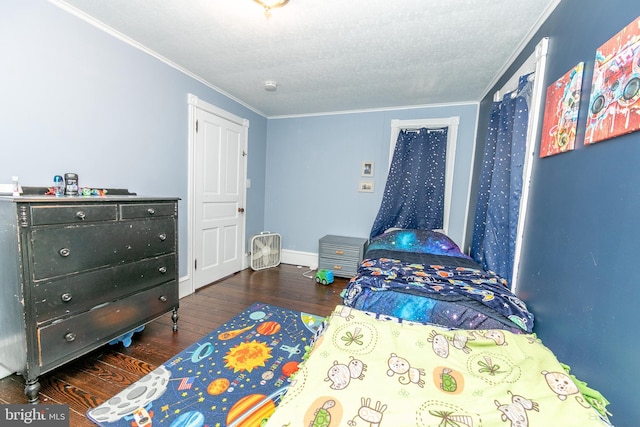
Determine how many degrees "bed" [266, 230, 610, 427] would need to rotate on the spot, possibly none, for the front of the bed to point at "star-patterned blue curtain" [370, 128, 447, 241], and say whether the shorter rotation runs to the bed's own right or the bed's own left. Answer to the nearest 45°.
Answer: approximately 180°

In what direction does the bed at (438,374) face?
toward the camera

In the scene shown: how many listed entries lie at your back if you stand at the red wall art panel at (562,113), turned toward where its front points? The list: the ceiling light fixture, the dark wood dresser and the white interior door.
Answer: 0

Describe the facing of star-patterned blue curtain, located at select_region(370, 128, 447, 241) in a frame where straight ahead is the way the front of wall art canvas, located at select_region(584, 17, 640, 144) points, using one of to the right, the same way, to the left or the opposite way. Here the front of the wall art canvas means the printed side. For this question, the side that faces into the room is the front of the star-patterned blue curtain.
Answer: to the left

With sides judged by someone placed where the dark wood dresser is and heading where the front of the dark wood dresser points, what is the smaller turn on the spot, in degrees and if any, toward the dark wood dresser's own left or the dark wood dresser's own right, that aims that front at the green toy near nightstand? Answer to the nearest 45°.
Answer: approximately 45° to the dark wood dresser's own left

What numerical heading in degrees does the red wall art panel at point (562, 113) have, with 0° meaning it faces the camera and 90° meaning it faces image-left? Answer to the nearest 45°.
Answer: approximately 45°

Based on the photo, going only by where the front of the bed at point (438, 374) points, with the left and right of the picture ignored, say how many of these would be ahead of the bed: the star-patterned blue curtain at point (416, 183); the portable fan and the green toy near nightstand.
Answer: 0

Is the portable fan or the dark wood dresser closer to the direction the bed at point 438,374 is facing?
the dark wood dresser

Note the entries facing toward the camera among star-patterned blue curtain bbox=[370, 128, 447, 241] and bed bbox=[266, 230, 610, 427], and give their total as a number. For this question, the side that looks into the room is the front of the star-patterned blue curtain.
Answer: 2

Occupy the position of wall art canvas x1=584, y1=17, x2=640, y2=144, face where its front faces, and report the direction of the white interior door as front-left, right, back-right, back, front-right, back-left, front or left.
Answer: front-right

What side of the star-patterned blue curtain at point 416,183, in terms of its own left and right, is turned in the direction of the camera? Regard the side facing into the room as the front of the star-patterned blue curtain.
front

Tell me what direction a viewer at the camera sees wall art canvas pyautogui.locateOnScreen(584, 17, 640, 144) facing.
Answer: facing the viewer and to the left of the viewer

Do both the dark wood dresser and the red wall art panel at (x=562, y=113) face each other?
yes

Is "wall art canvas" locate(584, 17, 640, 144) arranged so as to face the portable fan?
no

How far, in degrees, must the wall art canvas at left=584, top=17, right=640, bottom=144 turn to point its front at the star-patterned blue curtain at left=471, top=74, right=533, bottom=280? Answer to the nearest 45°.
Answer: approximately 90° to its right

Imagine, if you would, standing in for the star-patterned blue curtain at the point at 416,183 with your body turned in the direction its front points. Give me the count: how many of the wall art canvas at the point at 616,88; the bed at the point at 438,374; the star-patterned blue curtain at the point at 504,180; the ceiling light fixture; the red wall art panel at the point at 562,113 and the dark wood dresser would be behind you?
0

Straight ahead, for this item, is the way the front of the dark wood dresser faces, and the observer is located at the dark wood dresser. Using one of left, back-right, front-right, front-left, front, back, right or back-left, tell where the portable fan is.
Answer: left

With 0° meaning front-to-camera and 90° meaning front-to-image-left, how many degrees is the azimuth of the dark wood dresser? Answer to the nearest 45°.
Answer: approximately 315°

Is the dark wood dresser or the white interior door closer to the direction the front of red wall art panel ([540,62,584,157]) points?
the dark wood dresser

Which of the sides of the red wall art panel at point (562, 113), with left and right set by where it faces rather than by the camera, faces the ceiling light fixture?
front

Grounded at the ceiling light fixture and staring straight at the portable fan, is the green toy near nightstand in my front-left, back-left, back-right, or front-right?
front-right

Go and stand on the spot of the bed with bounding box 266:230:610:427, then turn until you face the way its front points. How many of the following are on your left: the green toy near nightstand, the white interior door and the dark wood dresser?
0
